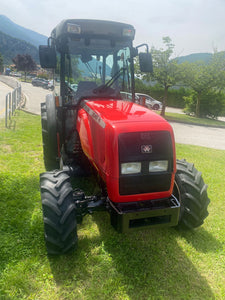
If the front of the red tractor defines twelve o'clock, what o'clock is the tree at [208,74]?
The tree is roughly at 8 o'clock from the red tractor.

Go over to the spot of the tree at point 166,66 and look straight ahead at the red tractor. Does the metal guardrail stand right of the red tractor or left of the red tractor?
right

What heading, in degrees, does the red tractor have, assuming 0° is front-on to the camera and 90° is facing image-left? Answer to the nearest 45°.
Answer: approximately 315°

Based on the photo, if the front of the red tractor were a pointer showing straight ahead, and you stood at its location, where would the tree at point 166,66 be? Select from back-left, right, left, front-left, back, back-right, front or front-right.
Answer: back-left

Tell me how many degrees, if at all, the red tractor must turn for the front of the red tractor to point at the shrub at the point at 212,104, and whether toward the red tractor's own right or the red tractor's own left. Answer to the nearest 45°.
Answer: approximately 135° to the red tractor's own left
